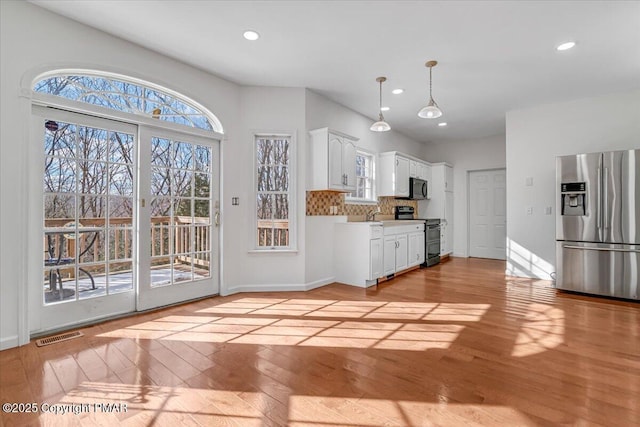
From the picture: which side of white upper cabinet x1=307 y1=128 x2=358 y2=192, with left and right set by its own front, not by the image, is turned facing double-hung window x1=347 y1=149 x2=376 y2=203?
left

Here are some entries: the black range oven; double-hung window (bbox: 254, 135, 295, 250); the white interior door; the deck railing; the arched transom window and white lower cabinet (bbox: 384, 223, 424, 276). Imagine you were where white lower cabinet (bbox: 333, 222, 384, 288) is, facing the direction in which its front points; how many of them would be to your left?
3

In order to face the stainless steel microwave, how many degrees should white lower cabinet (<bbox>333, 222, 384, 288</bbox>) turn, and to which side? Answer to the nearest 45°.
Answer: approximately 90° to its left

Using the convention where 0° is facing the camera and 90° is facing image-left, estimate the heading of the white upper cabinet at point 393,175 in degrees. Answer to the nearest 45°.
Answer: approximately 315°

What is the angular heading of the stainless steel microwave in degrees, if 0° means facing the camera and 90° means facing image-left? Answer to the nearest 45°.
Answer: approximately 315°

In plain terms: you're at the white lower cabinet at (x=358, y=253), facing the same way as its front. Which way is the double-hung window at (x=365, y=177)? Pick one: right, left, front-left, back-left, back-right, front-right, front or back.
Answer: back-left

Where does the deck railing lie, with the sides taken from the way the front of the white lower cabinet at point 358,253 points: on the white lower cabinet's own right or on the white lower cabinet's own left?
on the white lower cabinet's own right

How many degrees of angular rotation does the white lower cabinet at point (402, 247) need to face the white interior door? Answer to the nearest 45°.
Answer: approximately 90° to its left

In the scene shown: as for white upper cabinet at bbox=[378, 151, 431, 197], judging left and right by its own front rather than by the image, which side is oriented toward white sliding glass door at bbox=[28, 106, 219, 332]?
right
